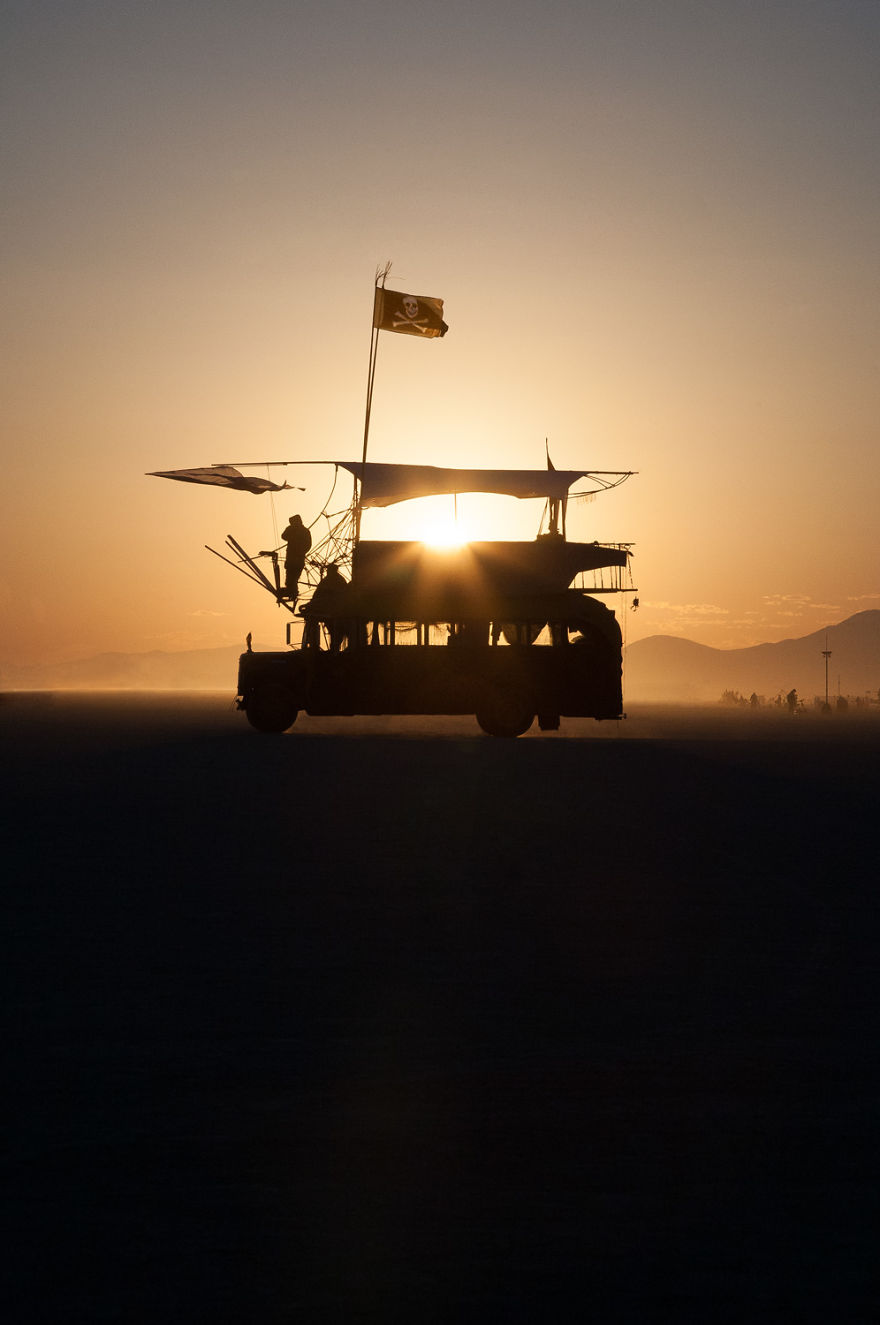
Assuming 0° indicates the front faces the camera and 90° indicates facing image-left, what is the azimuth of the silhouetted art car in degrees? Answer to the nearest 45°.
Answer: approximately 90°
